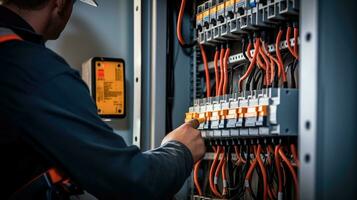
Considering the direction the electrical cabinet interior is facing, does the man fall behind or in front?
in front

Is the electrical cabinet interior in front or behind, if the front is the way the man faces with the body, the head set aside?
in front

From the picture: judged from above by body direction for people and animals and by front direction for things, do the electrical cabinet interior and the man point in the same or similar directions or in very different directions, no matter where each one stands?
very different directions

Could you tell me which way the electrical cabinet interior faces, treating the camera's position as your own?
facing the viewer and to the left of the viewer

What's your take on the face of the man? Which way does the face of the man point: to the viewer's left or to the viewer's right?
to the viewer's right

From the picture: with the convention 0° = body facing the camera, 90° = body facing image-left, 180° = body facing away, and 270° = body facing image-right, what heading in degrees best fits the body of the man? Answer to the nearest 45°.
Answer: approximately 225°
